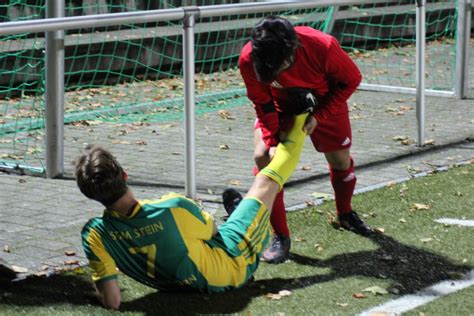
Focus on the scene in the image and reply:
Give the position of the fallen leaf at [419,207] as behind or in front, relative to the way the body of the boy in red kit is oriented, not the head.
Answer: behind

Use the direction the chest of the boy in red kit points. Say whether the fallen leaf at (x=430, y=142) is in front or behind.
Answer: behind

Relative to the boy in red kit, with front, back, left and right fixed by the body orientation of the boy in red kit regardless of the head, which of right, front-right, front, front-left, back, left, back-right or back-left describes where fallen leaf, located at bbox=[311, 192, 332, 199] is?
back-right

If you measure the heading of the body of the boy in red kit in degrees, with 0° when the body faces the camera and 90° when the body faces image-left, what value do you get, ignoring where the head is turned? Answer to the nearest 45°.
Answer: approximately 45°

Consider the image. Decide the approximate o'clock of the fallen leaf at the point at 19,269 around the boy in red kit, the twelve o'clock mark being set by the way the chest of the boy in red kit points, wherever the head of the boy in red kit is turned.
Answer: The fallen leaf is roughly at 1 o'clock from the boy in red kit.

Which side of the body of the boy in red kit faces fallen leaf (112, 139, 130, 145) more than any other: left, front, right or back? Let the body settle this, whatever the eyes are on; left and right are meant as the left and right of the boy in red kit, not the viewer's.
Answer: right
